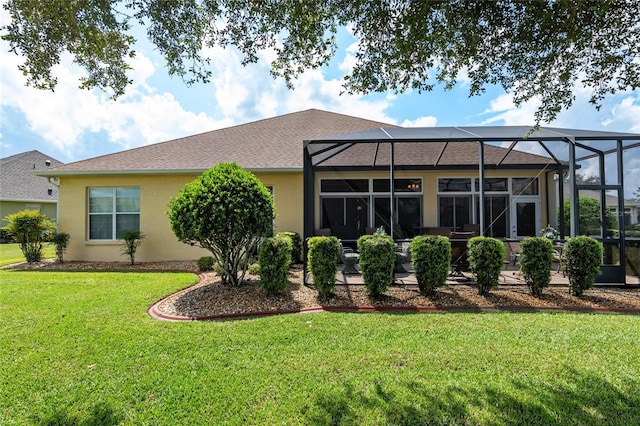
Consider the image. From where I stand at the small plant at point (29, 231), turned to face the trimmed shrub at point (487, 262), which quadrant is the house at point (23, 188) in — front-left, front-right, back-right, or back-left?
back-left

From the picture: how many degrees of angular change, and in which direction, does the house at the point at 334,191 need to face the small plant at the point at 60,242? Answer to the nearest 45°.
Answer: approximately 90° to its left

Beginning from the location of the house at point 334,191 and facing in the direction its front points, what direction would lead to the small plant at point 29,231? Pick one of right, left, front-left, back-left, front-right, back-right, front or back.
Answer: left

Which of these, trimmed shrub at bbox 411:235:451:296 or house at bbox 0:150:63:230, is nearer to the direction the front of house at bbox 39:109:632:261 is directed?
the house

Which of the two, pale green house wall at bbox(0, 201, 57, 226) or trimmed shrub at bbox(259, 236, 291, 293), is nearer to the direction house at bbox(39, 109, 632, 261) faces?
the pale green house wall

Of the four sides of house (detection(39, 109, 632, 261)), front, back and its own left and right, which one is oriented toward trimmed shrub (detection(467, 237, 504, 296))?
back

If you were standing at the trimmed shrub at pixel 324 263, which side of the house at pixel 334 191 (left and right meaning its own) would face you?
back

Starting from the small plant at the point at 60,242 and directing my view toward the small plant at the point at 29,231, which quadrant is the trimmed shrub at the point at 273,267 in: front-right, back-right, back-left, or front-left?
back-left

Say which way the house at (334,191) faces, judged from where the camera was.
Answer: facing away from the viewer

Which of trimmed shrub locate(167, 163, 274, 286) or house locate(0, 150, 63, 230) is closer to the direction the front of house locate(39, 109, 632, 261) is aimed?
the house

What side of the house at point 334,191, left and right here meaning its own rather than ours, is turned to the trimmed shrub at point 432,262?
back

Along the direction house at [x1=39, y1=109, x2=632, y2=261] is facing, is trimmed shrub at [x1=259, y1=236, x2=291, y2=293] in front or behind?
behind

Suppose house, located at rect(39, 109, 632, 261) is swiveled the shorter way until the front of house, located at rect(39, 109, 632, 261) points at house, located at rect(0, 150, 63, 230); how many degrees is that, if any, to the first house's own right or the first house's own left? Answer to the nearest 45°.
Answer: approximately 45° to the first house's own left
